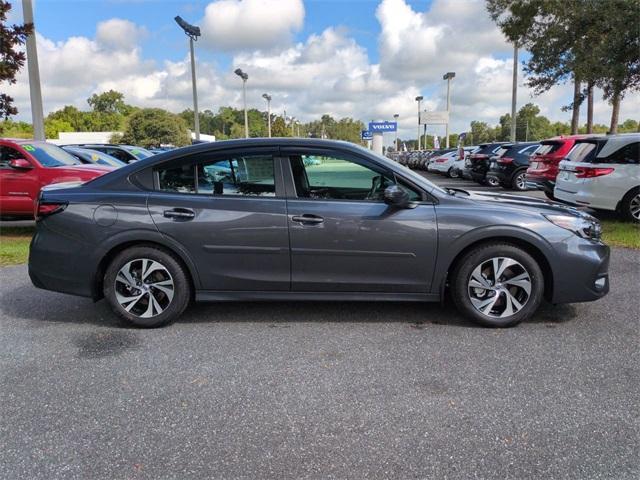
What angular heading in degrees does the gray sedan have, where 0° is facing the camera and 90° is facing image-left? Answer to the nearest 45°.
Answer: approximately 270°

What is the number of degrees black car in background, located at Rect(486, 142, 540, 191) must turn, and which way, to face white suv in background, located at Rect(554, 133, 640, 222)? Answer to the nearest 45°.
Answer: approximately 135° to its right

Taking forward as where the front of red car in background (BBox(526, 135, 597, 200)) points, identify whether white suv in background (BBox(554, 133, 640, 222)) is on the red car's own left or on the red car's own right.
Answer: on the red car's own right

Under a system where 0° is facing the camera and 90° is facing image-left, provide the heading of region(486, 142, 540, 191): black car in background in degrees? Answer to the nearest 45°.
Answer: approximately 225°

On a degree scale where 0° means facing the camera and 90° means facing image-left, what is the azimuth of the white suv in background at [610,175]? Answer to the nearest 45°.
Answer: approximately 225°

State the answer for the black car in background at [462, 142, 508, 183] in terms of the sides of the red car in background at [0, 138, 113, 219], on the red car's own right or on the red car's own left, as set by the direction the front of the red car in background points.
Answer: on the red car's own left

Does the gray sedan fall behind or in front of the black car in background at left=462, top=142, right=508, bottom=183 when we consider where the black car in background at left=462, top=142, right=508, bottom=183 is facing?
behind
